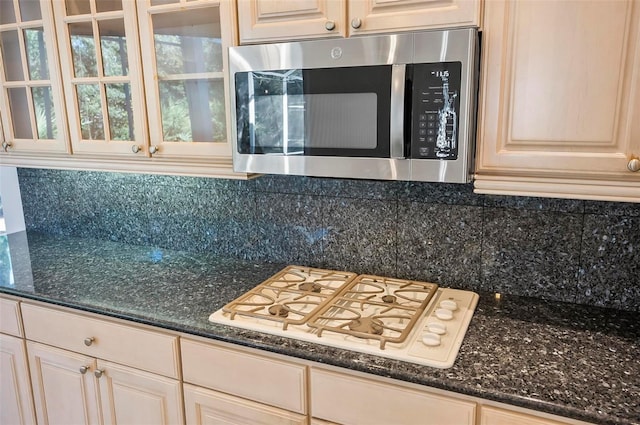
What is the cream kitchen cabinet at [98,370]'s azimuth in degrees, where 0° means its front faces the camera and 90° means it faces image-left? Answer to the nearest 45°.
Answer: approximately 45°

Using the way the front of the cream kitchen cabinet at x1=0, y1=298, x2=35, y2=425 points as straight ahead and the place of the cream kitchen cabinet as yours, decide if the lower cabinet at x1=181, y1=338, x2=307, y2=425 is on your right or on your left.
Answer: on your left

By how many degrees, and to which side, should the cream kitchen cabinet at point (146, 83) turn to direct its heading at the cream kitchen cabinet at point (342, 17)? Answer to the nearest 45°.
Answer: approximately 90° to its left

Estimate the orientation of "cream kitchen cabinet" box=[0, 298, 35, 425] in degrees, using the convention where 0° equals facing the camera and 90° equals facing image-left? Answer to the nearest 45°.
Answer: approximately 45°

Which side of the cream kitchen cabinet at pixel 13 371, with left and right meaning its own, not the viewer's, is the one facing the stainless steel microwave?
left

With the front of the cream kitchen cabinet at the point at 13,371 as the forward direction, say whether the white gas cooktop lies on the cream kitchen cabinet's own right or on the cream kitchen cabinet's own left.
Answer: on the cream kitchen cabinet's own left

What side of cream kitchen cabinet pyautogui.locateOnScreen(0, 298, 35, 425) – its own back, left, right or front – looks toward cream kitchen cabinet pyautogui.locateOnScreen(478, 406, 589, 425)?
left

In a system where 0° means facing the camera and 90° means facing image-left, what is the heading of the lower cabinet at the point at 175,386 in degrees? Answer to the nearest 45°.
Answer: approximately 45°

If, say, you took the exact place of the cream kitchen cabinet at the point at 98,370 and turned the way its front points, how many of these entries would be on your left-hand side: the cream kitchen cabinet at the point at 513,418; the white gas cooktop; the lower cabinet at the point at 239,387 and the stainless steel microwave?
4
